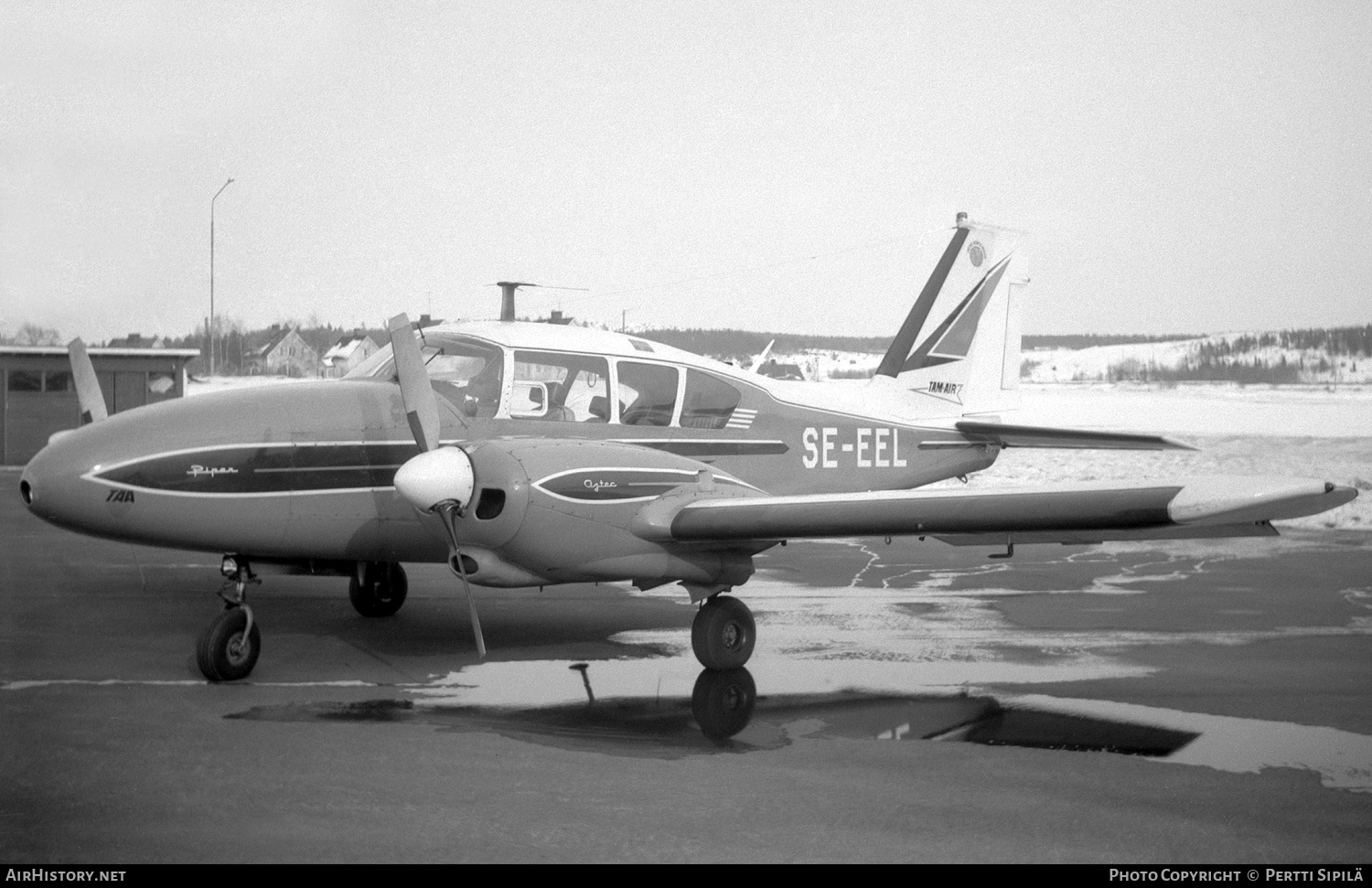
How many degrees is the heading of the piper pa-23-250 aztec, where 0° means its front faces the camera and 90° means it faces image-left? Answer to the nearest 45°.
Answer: approximately 45°

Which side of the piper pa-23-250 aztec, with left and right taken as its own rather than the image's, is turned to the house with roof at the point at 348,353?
right

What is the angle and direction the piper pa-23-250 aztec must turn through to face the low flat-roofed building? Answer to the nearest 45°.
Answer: approximately 90° to its right

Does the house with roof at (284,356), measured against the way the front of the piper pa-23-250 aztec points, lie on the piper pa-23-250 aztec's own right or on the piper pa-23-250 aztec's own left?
on the piper pa-23-250 aztec's own right

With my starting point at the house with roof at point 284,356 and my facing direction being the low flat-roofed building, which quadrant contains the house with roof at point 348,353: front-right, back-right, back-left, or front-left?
back-left
